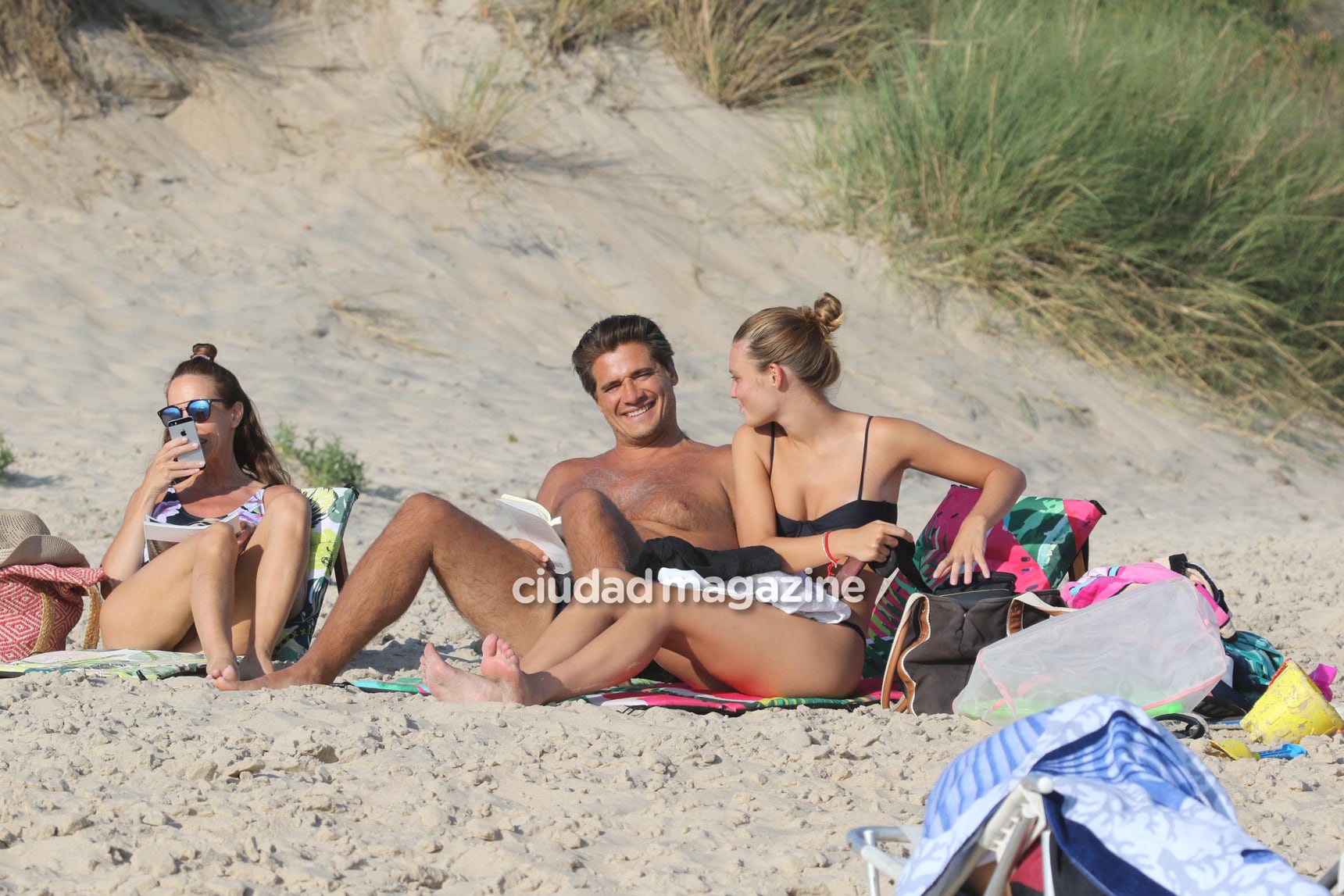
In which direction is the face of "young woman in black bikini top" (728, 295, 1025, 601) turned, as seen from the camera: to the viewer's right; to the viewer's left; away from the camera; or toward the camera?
to the viewer's left

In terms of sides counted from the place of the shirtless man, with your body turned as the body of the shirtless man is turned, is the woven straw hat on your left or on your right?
on your right

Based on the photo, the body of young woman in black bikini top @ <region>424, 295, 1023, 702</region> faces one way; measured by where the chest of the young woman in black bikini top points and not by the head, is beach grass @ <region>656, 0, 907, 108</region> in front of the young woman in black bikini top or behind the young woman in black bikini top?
behind

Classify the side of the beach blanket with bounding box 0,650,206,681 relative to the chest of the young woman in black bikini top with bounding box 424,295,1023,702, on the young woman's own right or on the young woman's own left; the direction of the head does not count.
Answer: on the young woman's own right

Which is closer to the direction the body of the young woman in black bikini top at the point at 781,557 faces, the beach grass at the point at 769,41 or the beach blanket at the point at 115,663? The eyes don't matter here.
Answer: the beach blanket

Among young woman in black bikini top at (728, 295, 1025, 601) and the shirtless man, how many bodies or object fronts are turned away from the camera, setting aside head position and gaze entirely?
0

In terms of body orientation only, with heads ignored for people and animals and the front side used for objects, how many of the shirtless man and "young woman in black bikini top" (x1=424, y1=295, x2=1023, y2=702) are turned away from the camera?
0

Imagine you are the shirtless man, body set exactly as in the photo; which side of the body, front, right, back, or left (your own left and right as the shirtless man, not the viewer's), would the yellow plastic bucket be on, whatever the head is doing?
left

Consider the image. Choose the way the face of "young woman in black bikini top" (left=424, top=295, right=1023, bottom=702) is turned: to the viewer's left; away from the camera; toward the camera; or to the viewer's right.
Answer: to the viewer's left

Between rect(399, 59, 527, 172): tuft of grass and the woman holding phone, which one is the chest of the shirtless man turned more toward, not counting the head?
the woman holding phone

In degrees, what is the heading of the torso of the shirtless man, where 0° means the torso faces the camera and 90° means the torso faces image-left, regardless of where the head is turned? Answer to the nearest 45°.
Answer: approximately 45°

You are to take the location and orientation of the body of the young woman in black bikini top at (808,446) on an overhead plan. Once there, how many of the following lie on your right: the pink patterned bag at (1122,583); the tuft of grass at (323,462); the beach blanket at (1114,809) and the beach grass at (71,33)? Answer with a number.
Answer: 2

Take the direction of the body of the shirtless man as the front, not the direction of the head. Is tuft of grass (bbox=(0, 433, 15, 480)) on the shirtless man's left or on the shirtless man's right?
on the shirtless man's right

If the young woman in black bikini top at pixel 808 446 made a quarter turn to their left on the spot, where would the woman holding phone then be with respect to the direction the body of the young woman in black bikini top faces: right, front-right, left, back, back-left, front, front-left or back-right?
back-right

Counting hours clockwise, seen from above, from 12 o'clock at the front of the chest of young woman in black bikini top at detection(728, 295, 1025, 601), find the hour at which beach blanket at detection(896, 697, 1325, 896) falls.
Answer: The beach blanket is roughly at 10 o'clock from the young woman in black bikini top.

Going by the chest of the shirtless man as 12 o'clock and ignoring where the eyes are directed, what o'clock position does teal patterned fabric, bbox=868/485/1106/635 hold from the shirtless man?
The teal patterned fabric is roughly at 8 o'clock from the shirtless man.

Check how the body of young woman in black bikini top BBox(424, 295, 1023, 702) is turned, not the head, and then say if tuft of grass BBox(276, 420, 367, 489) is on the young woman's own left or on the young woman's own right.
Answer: on the young woman's own right

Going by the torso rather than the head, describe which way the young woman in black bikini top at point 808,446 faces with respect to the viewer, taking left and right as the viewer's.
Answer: facing the viewer and to the left of the viewer
